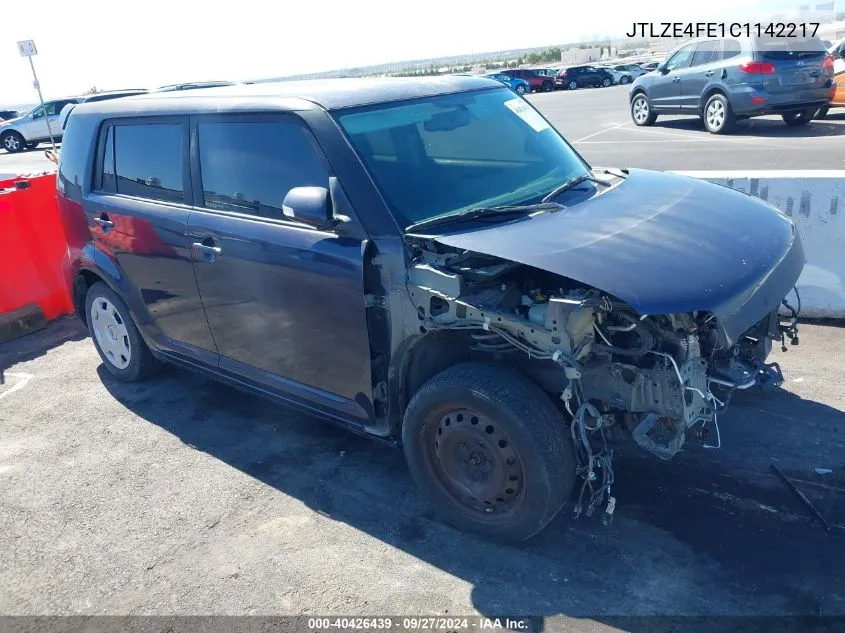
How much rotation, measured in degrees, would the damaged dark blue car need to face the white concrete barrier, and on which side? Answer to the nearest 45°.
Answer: approximately 90° to its left

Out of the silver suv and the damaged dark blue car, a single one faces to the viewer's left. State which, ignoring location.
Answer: the silver suv

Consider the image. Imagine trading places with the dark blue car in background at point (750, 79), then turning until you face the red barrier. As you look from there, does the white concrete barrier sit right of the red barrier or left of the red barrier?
left

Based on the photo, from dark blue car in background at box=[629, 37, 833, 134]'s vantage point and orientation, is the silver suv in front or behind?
in front

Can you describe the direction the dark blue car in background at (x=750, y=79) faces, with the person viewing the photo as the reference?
facing away from the viewer and to the left of the viewer

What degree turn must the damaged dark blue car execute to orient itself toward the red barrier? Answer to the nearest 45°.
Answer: approximately 180°

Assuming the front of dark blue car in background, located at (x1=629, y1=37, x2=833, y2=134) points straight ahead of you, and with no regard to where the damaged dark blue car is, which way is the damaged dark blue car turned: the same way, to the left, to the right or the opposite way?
the opposite way

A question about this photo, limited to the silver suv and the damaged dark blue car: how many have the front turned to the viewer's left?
1

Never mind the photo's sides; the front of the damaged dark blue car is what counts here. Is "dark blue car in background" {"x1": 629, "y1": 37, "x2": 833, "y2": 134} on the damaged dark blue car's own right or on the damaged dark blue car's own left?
on the damaged dark blue car's own left

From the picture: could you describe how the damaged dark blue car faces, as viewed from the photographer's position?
facing the viewer and to the right of the viewer

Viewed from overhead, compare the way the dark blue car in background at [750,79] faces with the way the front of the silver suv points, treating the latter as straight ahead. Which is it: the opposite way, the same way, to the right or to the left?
to the right

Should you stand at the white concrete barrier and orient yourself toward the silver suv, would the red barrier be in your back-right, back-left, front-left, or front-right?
front-left

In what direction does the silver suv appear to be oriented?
to the viewer's left
